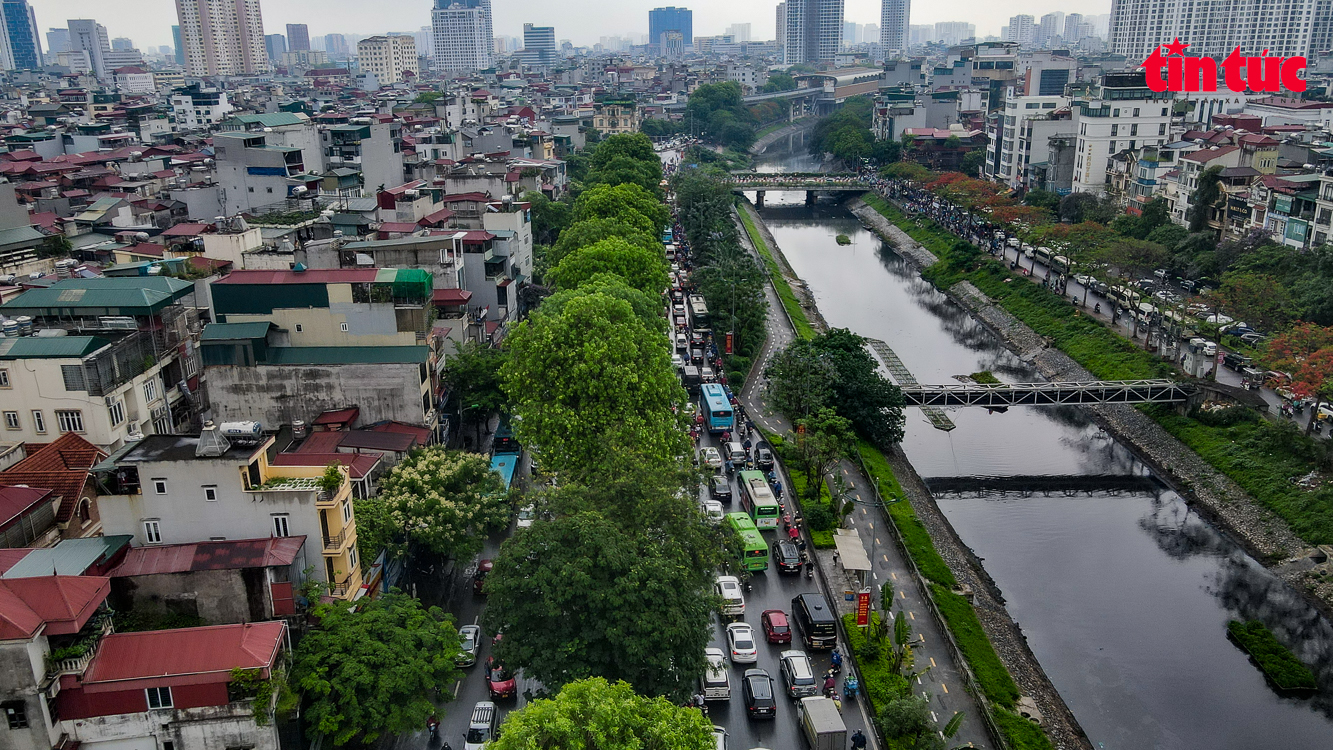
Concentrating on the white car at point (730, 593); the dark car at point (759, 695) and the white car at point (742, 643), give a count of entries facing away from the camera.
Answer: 3

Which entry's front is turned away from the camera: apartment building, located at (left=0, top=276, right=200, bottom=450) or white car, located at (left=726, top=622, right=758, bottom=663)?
the white car

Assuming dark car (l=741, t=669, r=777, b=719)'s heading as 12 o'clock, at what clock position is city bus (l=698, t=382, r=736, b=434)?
The city bus is roughly at 12 o'clock from the dark car.

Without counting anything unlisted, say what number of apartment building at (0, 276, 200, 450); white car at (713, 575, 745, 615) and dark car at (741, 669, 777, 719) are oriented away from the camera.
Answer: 2

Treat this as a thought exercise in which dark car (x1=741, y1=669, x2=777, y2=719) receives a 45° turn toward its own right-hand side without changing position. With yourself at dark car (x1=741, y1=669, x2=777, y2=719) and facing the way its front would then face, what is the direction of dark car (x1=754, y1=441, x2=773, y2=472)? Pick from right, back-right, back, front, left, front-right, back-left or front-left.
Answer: front-left

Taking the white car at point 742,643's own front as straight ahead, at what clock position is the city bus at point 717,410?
The city bus is roughly at 12 o'clock from the white car.

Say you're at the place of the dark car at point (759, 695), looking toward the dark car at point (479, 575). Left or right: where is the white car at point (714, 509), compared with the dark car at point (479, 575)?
right

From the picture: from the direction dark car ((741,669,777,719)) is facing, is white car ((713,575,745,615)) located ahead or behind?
ahead

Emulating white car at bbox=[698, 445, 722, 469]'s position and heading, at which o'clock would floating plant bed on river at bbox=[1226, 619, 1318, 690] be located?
The floating plant bed on river is roughly at 4 o'clock from the white car.

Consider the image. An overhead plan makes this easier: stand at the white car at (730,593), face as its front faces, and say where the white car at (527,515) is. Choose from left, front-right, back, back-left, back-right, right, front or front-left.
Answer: left

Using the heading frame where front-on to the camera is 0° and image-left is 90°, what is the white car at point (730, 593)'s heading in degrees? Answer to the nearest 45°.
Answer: approximately 180°

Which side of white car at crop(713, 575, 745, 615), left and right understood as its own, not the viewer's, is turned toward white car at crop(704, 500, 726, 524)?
front

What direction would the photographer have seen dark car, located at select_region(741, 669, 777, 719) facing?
facing away from the viewer

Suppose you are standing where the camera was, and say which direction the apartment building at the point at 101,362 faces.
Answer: facing the viewer and to the right of the viewer

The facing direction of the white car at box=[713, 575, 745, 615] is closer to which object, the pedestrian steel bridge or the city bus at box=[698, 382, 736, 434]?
the city bus

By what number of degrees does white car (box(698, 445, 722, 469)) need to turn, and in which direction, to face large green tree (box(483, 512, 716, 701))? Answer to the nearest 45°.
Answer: approximately 180°

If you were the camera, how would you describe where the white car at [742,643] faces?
facing away from the viewer

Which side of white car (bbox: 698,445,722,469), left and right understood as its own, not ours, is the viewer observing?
back
